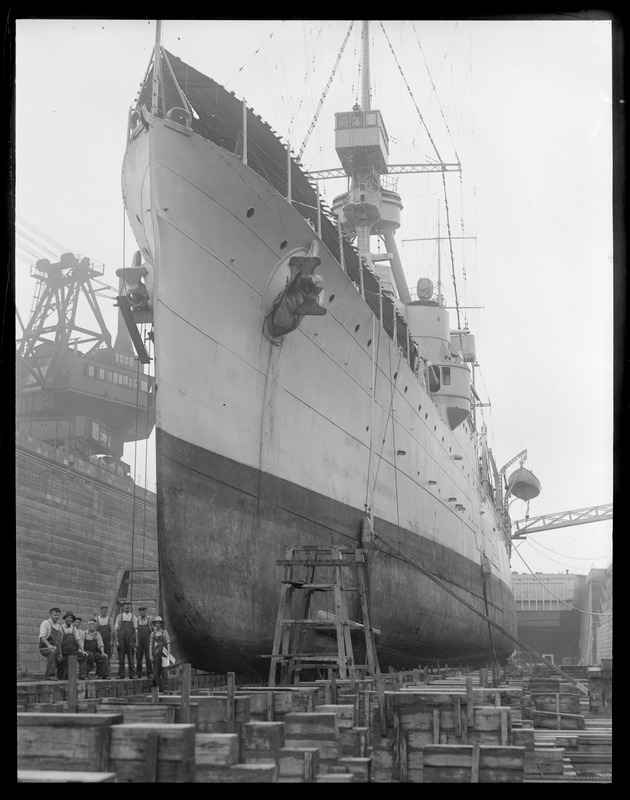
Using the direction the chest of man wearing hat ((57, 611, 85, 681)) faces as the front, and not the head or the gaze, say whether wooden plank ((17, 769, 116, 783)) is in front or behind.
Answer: in front

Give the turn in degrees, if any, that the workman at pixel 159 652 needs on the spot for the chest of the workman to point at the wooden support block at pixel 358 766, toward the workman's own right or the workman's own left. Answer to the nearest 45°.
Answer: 0° — they already face it

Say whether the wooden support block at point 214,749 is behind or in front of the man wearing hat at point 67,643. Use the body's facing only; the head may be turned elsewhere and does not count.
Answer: in front

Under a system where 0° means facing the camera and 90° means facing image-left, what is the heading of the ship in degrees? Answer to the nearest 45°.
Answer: approximately 45°

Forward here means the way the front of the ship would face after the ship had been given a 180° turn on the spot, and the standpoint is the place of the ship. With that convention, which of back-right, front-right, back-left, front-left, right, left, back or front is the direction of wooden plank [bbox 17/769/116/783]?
back-right

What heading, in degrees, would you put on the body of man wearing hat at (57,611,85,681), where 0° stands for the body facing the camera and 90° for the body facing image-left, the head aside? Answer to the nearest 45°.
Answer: approximately 0°

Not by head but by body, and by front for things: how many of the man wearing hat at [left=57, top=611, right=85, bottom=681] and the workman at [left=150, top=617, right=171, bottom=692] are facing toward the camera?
2

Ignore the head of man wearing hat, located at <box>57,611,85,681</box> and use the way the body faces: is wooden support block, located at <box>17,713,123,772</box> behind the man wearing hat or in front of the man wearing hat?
in front

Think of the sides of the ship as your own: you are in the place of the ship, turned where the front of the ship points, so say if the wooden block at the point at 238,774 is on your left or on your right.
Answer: on your left
